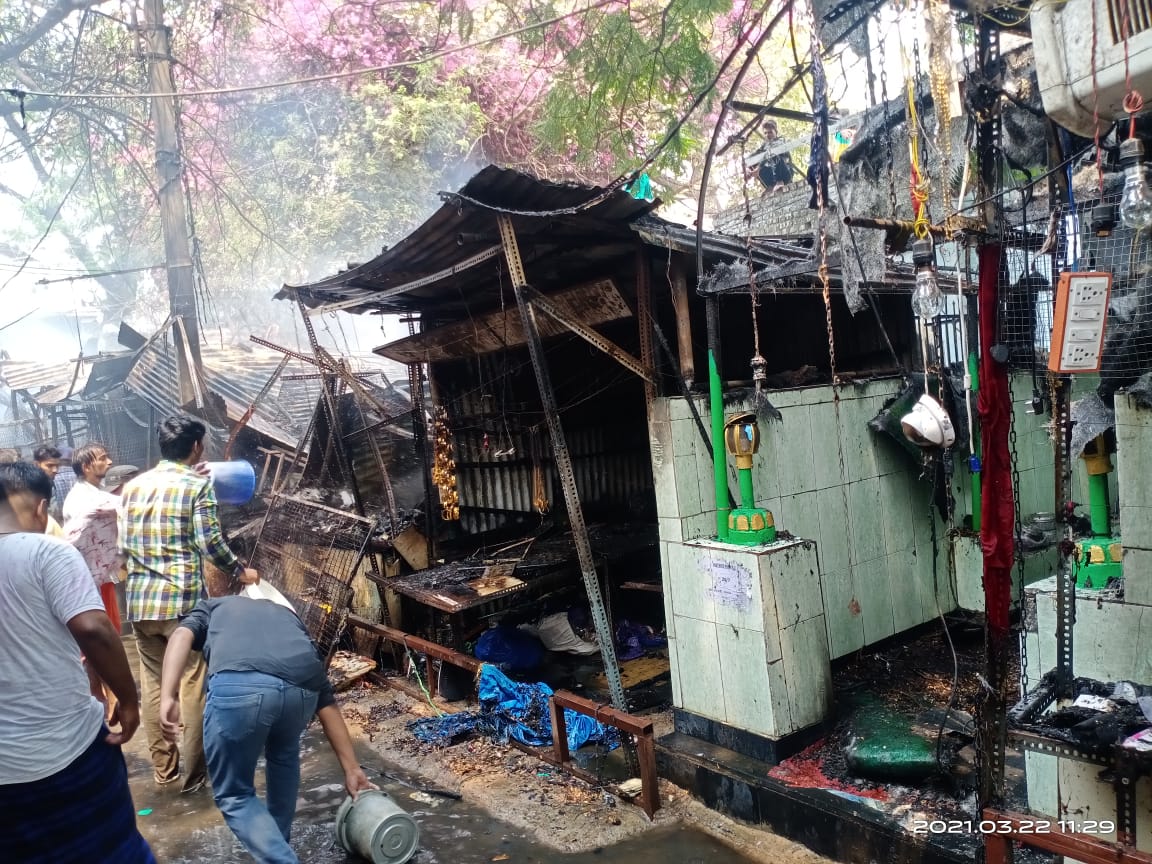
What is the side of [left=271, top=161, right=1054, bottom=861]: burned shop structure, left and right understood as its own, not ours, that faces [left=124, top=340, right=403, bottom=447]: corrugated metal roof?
right

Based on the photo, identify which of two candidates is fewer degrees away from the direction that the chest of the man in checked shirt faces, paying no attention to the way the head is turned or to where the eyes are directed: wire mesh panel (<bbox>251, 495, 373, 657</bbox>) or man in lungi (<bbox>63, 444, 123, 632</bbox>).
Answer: the wire mesh panel

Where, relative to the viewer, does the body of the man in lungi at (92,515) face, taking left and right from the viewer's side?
facing to the right of the viewer

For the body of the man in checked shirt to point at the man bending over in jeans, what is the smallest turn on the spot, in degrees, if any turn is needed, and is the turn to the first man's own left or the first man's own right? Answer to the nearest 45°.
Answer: approximately 135° to the first man's own right

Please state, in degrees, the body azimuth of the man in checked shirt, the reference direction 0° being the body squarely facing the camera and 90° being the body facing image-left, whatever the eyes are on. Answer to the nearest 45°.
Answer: approximately 225°
